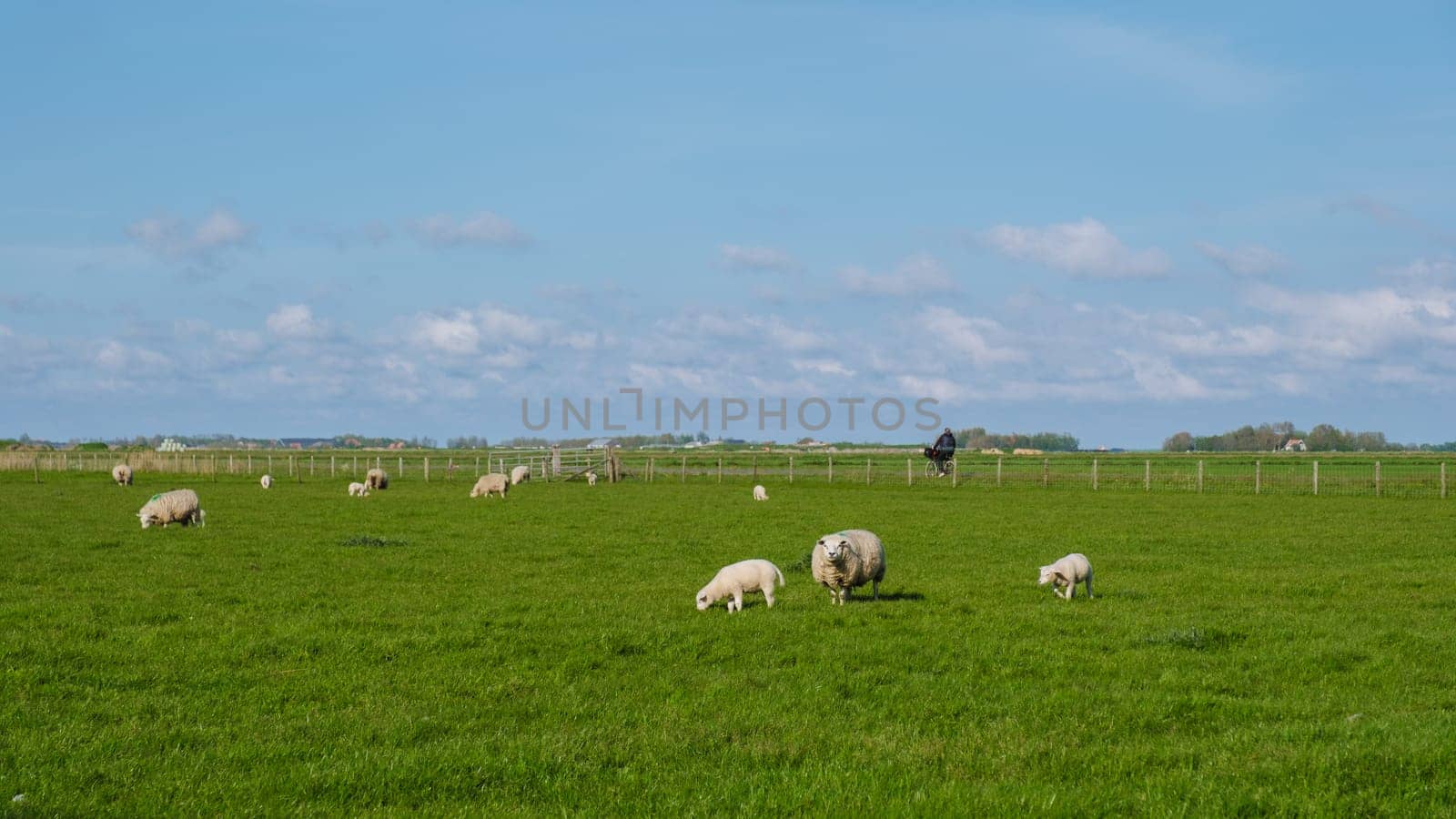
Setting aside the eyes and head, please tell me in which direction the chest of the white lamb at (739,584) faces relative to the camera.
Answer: to the viewer's left

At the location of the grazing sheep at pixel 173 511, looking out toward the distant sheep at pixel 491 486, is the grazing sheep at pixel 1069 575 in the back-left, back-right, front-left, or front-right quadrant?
back-right

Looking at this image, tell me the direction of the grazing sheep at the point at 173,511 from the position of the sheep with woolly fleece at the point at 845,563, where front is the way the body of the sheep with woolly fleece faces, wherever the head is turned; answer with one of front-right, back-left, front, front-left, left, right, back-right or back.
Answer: right

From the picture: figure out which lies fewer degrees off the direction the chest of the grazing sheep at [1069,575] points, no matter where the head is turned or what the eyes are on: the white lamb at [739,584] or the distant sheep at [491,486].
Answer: the white lamb

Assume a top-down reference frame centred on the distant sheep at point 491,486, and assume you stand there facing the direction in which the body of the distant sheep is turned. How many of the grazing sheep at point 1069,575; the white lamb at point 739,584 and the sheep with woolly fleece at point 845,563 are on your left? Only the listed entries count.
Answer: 3

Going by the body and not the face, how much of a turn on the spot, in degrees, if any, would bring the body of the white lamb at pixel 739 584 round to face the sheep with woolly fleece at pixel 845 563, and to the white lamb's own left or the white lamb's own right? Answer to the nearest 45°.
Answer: approximately 180°

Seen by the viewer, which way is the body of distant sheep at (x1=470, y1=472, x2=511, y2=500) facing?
to the viewer's left

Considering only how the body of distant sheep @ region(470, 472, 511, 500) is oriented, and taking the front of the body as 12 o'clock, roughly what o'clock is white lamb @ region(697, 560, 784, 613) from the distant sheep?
The white lamb is roughly at 9 o'clock from the distant sheep.
